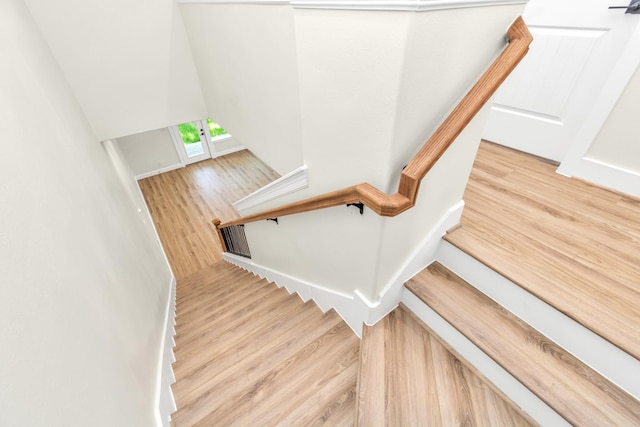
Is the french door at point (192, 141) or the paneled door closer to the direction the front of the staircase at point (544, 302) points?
the french door

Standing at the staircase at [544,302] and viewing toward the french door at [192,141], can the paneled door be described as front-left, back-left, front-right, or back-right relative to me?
front-right

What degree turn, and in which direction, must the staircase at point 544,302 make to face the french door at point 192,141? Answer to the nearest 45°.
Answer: approximately 45° to its right

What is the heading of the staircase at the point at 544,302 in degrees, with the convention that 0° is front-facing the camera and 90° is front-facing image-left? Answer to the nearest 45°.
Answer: approximately 45°
